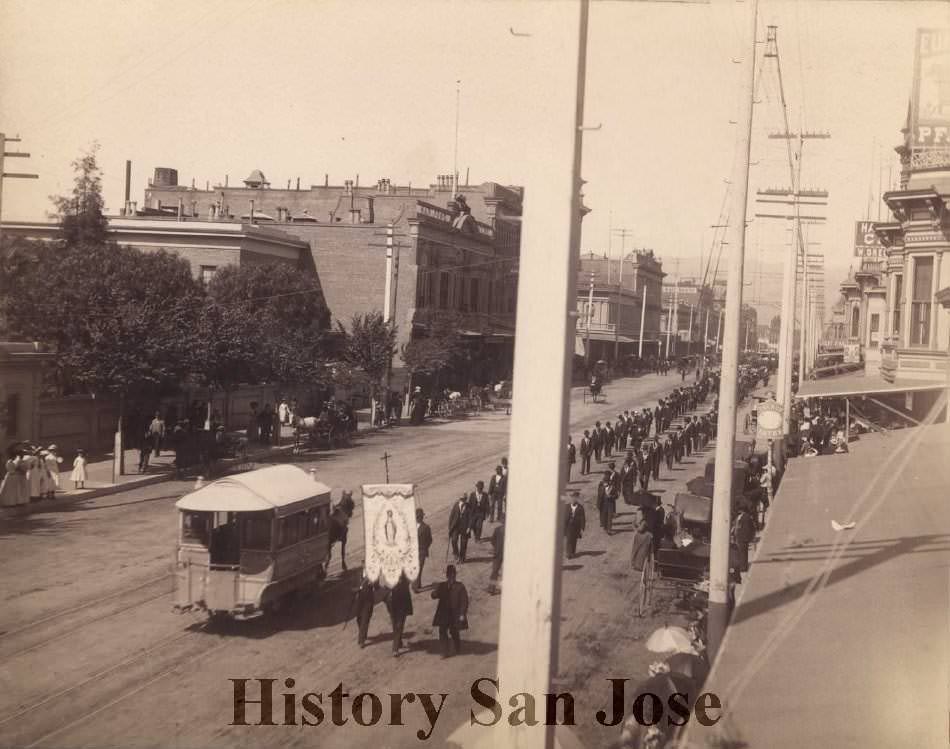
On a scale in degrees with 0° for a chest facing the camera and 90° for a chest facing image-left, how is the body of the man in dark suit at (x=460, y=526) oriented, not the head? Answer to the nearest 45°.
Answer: approximately 45°

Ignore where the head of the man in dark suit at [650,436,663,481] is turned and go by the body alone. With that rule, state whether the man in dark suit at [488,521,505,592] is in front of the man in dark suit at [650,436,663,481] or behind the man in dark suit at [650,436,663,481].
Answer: in front

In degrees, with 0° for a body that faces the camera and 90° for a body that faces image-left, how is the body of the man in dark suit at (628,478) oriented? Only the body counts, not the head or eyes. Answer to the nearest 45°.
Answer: approximately 45°

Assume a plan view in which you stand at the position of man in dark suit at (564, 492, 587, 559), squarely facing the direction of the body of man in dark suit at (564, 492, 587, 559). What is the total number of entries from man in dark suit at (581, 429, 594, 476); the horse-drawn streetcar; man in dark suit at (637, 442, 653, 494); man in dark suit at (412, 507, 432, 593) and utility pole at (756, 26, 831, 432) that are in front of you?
2

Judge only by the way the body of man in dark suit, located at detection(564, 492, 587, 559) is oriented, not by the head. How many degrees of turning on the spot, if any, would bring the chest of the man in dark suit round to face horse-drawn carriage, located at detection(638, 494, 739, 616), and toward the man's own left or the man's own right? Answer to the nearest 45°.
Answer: approximately 90° to the man's own left

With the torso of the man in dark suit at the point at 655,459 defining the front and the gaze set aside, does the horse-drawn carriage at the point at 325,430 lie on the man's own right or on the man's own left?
on the man's own right
